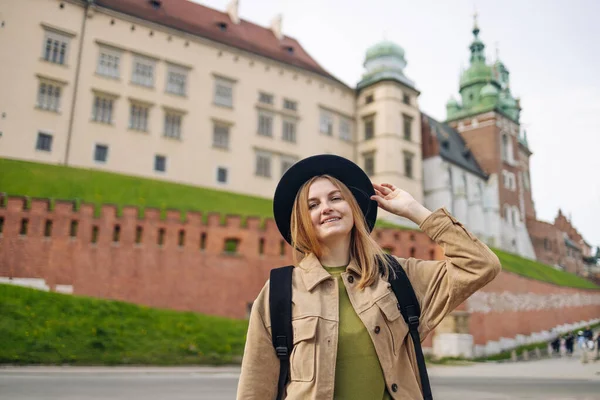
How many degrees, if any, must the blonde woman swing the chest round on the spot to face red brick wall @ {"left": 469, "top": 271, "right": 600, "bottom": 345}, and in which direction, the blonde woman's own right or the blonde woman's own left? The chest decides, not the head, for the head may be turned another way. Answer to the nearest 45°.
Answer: approximately 180°

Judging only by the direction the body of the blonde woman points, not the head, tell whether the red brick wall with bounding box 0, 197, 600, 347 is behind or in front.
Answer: behind

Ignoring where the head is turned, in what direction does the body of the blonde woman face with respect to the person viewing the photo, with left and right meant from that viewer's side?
facing the viewer

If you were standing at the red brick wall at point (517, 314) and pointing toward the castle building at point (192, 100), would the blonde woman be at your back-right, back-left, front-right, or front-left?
back-left

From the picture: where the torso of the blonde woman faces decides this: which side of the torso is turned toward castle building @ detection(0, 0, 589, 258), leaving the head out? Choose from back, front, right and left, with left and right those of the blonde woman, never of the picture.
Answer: back

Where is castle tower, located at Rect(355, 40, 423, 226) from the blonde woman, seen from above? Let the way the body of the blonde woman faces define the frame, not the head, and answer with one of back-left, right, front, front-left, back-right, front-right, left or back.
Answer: back
